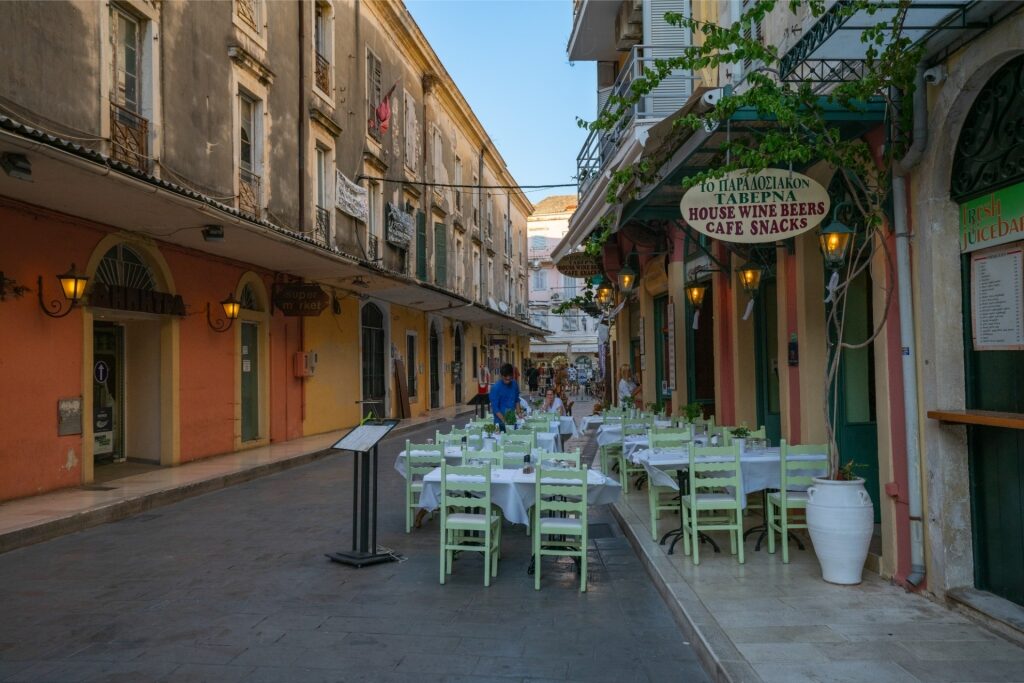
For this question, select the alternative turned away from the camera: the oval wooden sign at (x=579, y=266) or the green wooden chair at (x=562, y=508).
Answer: the green wooden chair

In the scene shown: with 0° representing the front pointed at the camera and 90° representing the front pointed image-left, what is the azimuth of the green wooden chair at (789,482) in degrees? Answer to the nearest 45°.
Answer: approximately 135°

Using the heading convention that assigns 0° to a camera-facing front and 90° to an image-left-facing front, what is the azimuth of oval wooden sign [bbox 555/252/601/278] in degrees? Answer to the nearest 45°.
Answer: approximately 0°

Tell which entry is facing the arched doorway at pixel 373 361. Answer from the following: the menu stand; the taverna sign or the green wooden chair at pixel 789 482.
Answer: the green wooden chair

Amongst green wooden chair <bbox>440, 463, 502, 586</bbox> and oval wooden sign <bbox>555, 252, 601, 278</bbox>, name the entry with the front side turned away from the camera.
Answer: the green wooden chair

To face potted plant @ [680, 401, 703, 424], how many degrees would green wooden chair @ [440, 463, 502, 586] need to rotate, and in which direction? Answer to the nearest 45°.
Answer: approximately 45° to its right

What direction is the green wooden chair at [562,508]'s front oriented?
away from the camera

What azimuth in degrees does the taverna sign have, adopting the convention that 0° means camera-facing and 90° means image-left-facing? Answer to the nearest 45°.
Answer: approximately 0°
